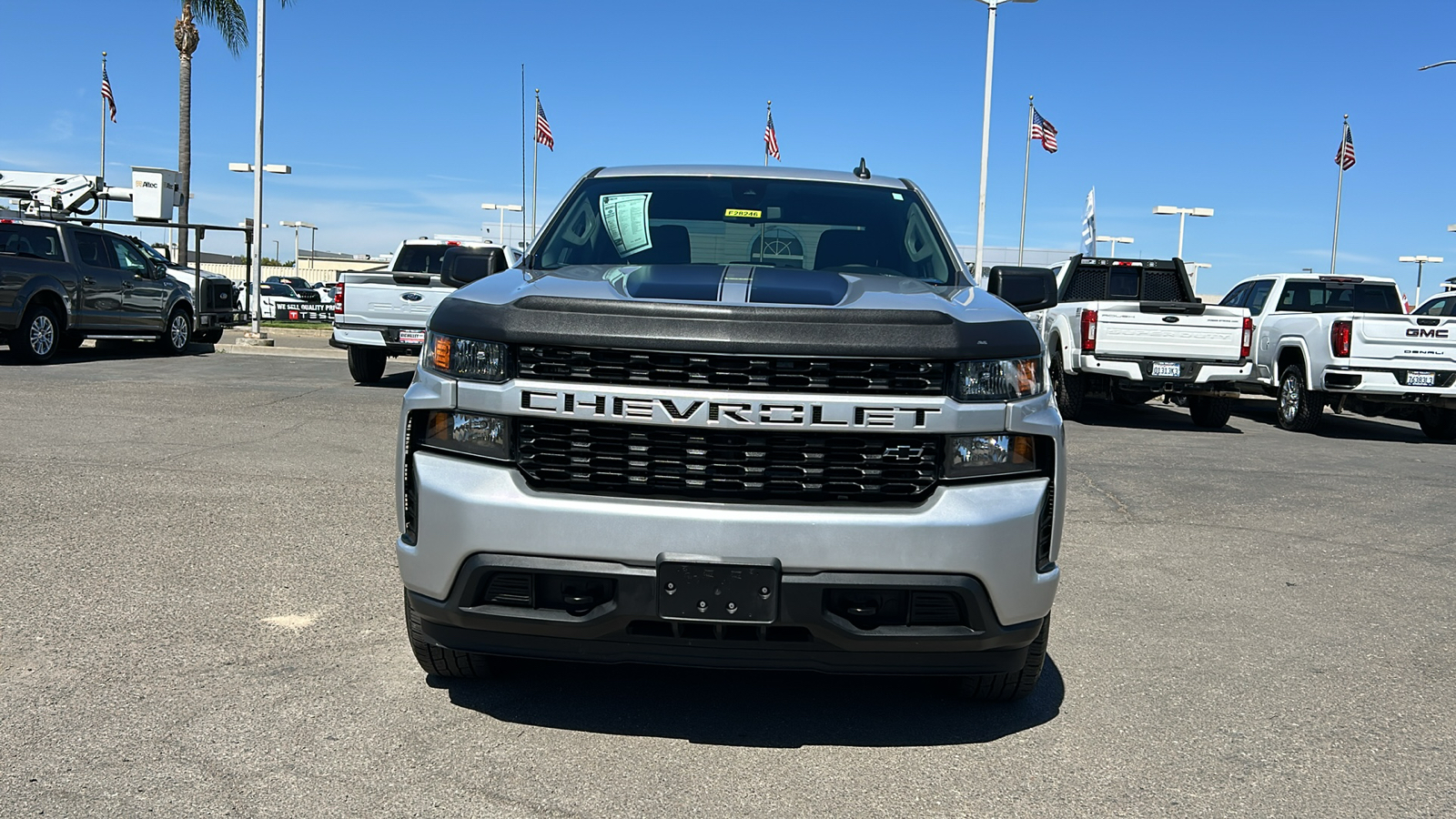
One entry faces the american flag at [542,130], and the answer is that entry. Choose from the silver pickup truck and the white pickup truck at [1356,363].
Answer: the white pickup truck

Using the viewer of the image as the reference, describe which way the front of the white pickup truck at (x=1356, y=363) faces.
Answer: facing away from the viewer and to the left of the viewer

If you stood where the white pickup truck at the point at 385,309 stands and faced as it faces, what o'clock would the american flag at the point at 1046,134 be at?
The american flag is roughly at 12 o'clock from the white pickup truck.

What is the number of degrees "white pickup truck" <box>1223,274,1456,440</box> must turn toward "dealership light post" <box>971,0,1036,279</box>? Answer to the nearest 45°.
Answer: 0° — it already faces it

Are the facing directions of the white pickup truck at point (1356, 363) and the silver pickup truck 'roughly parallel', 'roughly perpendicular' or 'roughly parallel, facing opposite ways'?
roughly parallel, facing opposite ways

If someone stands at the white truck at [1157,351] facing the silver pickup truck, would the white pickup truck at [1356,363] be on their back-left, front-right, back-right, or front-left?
back-left

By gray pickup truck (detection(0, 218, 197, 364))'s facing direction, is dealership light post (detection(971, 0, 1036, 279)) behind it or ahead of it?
ahead

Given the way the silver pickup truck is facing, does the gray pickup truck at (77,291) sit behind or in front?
behind

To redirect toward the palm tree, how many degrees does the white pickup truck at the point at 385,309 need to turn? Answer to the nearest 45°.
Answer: approximately 45° to its left

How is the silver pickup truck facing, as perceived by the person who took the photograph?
facing the viewer

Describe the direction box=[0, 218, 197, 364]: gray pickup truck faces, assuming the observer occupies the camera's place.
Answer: facing away from the viewer and to the right of the viewer

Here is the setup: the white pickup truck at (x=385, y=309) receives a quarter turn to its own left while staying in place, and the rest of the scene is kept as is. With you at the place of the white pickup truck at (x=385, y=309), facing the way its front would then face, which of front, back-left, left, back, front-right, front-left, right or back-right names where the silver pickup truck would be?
back-left
